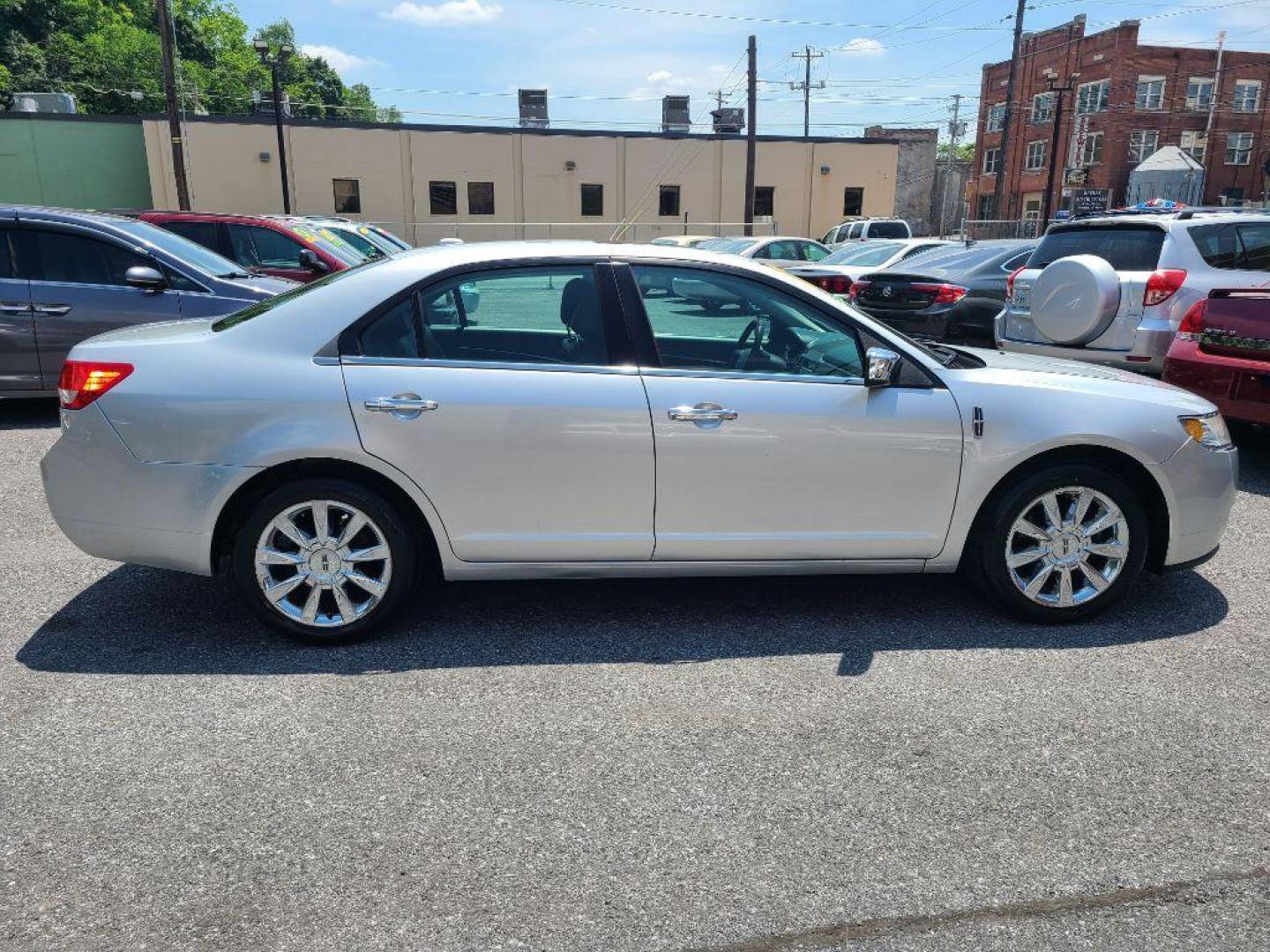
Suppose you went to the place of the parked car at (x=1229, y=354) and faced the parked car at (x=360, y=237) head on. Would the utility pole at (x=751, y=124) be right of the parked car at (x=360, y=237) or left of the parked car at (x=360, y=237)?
right

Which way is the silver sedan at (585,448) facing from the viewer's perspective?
to the viewer's right

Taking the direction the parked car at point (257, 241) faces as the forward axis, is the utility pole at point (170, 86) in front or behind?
behind

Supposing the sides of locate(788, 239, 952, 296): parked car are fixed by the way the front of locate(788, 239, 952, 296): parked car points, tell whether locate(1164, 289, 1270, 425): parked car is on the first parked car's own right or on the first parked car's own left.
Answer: on the first parked car's own right

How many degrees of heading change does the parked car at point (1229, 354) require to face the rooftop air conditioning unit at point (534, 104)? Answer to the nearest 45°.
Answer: approximately 90° to its left

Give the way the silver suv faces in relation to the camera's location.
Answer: facing away from the viewer and to the right of the viewer

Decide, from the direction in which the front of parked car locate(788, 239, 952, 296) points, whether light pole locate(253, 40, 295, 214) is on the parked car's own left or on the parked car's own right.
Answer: on the parked car's own left

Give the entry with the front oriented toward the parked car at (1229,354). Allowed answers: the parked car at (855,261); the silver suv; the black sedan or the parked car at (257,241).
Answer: the parked car at (257,241)

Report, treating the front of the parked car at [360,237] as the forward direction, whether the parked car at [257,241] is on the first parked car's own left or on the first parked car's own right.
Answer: on the first parked car's own right

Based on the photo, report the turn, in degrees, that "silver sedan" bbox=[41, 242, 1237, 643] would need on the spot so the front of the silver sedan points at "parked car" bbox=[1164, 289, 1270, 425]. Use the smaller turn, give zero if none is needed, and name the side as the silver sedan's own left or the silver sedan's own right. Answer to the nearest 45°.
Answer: approximately 45° to the silver sedan's own left

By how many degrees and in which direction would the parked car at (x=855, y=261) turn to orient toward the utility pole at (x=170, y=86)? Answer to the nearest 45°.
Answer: approximately 90° to its left

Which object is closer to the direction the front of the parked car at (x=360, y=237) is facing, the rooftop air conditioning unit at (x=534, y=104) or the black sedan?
the black sedan

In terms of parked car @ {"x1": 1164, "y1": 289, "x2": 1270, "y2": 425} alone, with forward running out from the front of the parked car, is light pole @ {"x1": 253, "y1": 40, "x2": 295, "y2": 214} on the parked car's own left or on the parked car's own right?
on the parked car's own left

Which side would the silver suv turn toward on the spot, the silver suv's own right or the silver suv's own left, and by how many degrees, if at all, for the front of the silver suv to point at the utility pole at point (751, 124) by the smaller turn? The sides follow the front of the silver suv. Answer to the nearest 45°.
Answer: approximately 90° to the silver suv's own left

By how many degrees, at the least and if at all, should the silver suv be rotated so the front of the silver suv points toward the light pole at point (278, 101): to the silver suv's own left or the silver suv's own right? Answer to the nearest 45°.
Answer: approximately 90° to the silver suv's own left

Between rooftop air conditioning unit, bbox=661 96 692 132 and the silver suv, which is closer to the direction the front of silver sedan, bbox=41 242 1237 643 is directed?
the silver suv
